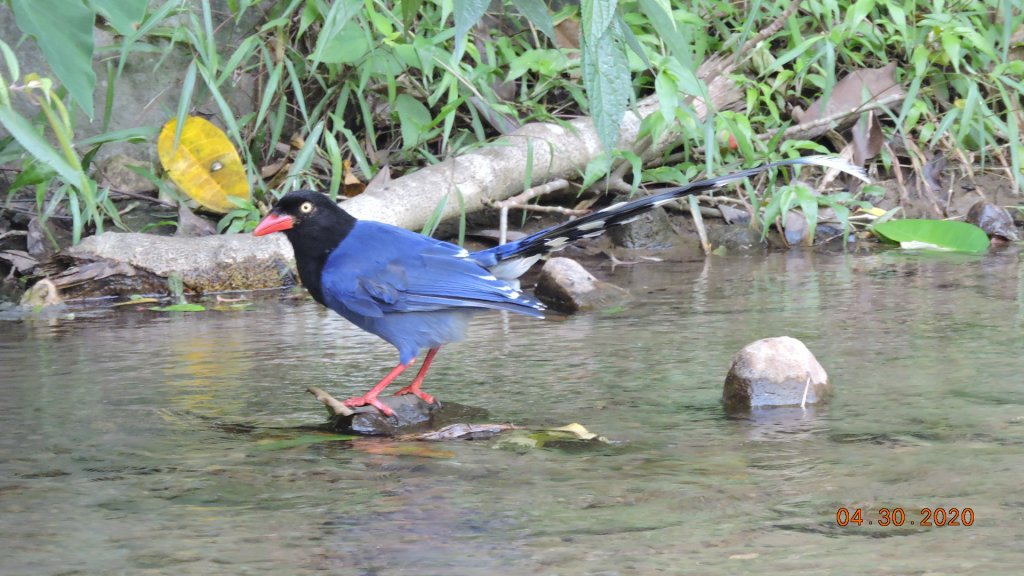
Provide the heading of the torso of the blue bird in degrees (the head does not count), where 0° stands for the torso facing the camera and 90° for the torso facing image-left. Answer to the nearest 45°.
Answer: approximately 90°

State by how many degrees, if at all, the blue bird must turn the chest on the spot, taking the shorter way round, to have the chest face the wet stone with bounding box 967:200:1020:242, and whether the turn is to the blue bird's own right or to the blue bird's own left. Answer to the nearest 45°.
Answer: approximately 135° to the blue bird's own right

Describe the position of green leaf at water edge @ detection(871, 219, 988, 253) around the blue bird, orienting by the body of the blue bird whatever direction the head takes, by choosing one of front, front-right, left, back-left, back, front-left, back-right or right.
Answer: back-right

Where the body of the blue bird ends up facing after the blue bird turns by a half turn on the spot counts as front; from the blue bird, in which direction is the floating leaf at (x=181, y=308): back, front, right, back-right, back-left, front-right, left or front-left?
back-left

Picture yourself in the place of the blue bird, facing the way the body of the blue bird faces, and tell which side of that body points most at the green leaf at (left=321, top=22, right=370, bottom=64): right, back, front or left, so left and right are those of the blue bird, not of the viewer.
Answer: right

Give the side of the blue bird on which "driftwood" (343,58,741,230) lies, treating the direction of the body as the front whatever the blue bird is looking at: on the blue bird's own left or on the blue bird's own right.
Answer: on the blue bird's own right

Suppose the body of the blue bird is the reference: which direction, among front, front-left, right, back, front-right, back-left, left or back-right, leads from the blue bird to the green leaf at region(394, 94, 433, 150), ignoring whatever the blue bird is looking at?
right
